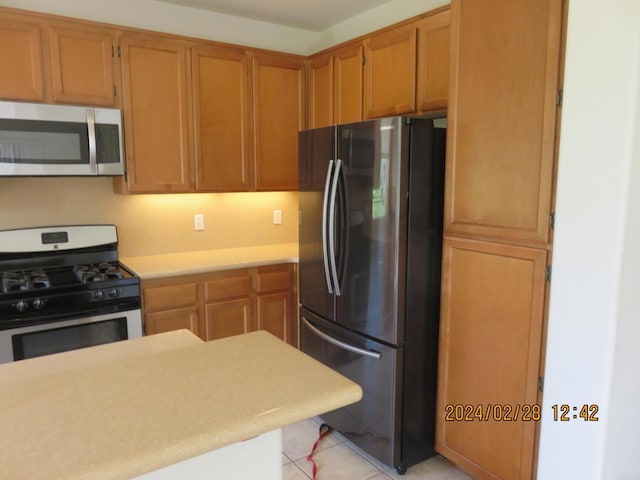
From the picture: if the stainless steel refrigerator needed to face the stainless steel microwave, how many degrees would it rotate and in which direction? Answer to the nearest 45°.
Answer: approximately 45° to its right

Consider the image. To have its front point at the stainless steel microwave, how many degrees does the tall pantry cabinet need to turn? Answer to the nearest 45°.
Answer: approximately 45° to its right

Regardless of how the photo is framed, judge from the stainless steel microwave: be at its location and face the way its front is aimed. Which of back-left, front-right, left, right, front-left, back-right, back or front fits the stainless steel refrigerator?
front-left

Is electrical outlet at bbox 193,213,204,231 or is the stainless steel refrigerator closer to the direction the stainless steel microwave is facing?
the stainless steel refrigerator

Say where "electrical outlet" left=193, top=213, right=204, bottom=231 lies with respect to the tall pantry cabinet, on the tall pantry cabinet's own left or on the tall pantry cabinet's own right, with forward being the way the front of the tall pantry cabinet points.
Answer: on the tall pantry cabinet's own right

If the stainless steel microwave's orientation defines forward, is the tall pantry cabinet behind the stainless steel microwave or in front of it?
in front

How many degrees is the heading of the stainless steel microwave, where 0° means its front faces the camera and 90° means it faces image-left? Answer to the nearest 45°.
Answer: approximately 0°

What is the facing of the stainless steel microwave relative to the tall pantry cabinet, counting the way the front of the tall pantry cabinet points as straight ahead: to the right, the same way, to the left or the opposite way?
to the left

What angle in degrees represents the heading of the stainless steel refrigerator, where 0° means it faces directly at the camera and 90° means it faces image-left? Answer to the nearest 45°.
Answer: approximately 45°

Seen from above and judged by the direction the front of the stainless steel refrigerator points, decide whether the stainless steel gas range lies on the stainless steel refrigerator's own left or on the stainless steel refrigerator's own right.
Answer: on the stainless steel refrigerator's own right
